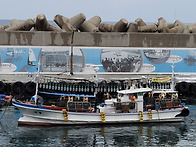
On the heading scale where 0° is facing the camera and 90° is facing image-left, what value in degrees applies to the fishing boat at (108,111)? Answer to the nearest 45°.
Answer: approximately 90°
